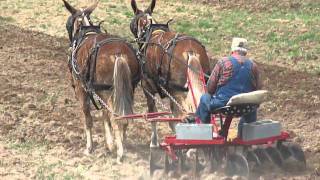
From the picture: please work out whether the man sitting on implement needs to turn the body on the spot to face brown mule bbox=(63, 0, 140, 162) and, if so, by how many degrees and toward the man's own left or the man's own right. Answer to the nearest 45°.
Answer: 0° — they already face it

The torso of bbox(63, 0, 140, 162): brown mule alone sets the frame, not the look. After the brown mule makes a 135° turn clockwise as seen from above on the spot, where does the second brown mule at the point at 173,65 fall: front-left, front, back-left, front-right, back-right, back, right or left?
front

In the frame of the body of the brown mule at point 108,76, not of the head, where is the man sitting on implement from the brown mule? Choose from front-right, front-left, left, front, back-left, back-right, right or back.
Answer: back

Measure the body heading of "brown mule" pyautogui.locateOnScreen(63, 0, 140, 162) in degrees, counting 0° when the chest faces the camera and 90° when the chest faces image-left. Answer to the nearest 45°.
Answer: approximately 135°

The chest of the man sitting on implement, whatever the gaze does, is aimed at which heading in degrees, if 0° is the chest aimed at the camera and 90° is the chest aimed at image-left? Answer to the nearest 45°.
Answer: approximately 135°

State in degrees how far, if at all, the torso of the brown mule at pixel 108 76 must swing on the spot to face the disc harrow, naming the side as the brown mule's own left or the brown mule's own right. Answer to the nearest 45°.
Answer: approximately 180°

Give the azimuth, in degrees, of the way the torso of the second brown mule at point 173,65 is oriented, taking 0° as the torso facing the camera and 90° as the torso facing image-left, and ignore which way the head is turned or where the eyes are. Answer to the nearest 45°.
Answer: approximately 135°
